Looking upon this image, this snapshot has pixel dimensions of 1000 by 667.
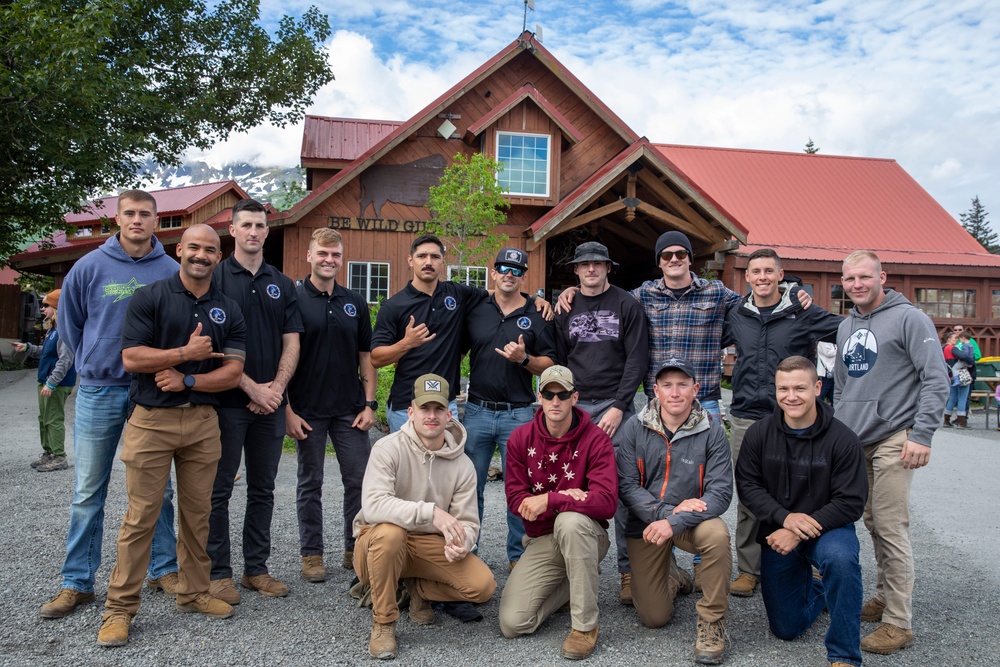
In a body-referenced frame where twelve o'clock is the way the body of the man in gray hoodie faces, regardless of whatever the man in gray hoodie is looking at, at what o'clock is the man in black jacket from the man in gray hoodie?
The man in black jacket is roughly at 2 o'clock from the man in gray hoodie.

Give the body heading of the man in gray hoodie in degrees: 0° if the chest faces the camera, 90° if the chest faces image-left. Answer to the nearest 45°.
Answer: approximately 45°

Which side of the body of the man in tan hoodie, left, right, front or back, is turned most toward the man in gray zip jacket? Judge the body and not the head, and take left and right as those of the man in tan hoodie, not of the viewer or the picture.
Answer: left

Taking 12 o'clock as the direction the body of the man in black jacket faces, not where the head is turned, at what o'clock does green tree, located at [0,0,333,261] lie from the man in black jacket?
The green tree is roughly at 4 o'clock from the man in black jacket.

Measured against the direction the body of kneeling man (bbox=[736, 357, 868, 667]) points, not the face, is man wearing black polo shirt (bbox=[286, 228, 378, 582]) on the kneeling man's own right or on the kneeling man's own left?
on the kneeling man's own right

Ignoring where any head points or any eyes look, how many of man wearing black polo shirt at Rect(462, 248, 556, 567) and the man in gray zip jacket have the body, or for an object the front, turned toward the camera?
2

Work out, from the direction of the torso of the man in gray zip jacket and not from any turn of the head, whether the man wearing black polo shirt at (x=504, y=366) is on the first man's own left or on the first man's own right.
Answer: on the first man's own right

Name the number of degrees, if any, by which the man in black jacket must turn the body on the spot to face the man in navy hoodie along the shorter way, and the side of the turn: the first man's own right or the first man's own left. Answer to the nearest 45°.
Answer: approximately 45° to the first man's own right

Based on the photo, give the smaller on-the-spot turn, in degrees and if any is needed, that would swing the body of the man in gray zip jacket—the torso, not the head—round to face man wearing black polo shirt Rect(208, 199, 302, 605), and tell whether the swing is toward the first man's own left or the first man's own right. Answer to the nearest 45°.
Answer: approximately 90° to the first man's own right
